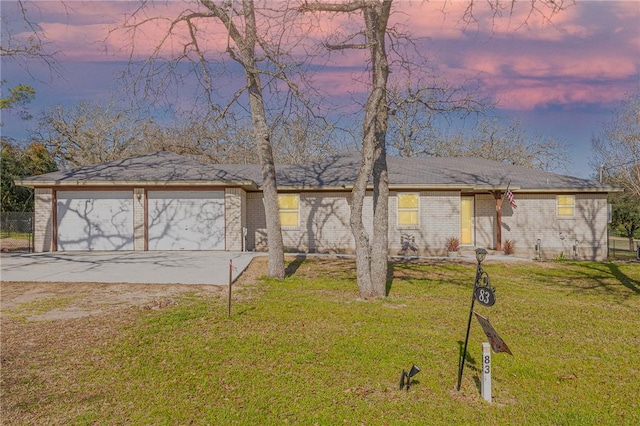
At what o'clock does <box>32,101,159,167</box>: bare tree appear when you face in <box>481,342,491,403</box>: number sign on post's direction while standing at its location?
The bare tree is roughly at 4 o'clock from the number sign on post.

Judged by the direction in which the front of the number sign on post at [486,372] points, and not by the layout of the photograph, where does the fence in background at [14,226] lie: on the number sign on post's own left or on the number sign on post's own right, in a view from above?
on the number sign on post's own right

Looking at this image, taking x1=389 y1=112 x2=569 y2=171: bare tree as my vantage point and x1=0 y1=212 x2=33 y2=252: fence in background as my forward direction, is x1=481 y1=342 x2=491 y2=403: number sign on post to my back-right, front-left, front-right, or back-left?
front-left

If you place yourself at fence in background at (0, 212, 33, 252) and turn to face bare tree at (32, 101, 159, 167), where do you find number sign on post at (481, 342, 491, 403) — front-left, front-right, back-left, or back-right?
back-right

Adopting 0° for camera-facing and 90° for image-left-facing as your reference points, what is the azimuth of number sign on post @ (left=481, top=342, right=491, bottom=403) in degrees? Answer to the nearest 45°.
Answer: approximately 0°

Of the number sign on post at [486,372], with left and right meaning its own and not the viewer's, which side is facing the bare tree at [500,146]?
back
